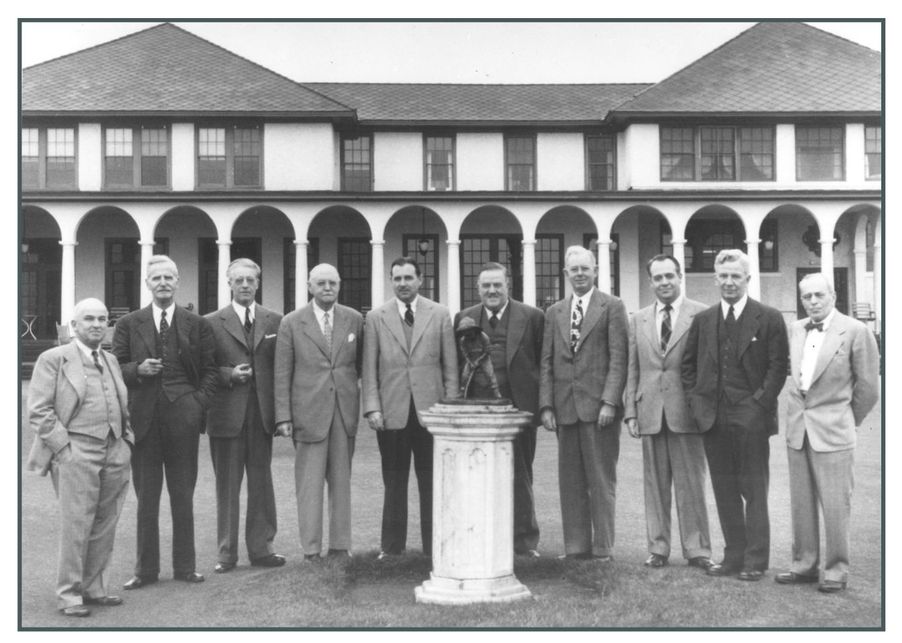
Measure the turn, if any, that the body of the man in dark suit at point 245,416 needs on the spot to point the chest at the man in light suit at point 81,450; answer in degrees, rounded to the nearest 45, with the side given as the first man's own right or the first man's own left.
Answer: approximately 45° to the first man's own right

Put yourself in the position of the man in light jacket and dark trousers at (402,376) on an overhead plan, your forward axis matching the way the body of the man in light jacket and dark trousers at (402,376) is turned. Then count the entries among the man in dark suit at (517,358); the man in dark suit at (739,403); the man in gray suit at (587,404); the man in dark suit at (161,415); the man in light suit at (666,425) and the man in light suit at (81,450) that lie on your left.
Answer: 4

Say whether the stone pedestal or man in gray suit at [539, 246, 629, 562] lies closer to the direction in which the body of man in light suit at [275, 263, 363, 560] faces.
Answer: the stone pedestal

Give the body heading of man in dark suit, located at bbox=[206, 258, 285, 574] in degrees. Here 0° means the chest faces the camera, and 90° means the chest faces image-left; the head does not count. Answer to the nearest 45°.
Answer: approximately 0°

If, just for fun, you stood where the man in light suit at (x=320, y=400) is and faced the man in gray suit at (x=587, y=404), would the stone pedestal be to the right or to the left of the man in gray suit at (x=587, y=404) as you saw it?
right

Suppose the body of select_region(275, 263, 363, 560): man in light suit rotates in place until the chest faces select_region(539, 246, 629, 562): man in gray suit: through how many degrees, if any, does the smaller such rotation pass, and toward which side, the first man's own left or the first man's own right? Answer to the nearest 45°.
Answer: approximately 90° to the first man's own left

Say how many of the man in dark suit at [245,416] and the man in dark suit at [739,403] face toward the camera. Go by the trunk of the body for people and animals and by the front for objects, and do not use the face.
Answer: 2
